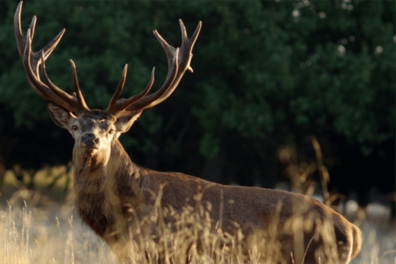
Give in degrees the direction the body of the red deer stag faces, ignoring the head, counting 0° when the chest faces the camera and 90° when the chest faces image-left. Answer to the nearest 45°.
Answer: approximately 90°
